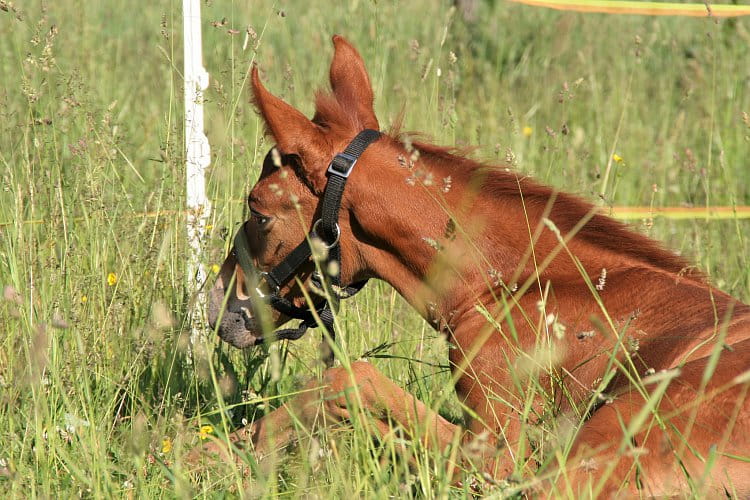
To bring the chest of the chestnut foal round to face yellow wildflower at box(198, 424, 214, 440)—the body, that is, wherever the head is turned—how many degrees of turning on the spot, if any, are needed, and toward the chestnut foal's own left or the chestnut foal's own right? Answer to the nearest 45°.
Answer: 0° — it already faces it

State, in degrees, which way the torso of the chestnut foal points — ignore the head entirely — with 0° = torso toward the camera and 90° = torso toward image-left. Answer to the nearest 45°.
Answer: approximately 90°

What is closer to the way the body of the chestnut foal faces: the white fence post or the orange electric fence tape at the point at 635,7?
the white fence post

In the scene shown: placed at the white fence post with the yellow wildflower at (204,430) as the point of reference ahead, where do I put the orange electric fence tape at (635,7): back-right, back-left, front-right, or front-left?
back-left

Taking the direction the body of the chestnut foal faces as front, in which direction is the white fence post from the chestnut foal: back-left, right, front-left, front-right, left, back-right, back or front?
front-right

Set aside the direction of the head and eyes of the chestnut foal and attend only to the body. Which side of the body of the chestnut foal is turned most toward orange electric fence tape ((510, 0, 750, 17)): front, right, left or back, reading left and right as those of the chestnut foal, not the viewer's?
right

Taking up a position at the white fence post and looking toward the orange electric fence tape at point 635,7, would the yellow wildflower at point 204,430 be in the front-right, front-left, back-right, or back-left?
back-right

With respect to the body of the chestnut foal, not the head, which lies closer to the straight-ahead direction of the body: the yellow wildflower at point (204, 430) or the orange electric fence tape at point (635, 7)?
the yellow wildflower

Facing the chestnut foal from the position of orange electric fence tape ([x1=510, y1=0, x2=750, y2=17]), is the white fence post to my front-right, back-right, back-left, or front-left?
front-right

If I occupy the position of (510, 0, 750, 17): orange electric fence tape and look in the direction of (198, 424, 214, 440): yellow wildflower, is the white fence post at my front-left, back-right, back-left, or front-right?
front-right
